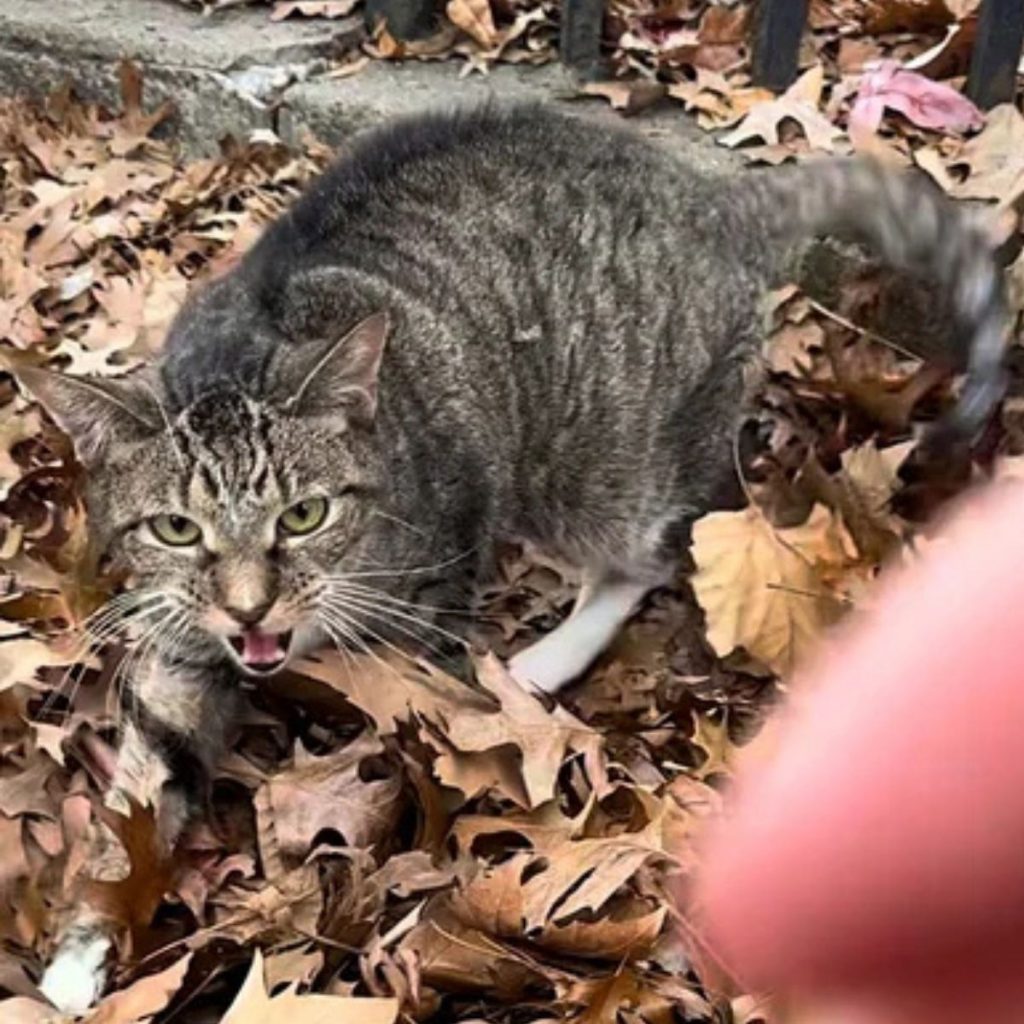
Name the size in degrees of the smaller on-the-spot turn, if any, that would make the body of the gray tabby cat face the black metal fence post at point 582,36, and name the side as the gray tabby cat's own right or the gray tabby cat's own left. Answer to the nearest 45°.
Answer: approximately 135° to the gray tabby cat's own right

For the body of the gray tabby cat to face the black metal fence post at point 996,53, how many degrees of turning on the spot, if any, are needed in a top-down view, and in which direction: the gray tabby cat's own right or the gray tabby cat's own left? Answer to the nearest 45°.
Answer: approximately 180°

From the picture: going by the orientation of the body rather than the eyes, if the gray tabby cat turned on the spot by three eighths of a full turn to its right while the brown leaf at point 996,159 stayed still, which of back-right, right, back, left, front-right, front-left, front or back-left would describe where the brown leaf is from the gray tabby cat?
front-right

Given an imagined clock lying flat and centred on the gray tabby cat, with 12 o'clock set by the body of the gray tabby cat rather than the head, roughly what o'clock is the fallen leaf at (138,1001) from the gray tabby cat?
The fallen leaf is roughly at 11 o'clock from the gray tabby cat.

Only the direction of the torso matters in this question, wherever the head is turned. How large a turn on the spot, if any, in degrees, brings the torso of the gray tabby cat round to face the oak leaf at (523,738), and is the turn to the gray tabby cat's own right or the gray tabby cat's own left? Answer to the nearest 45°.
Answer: approximately 45° to the gray tabby cat's own left

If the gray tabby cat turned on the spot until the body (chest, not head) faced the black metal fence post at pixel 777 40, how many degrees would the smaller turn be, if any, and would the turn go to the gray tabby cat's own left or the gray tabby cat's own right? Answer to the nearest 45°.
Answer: approximately 180°

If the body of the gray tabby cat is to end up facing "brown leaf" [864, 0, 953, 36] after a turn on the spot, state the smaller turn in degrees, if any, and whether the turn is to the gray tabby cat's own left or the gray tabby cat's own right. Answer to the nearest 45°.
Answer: approximately 180°

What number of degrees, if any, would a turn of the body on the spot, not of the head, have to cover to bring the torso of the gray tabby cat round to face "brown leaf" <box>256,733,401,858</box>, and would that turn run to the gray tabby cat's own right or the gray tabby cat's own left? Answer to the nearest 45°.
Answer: approximately 45° to the gray tabby cat's own left

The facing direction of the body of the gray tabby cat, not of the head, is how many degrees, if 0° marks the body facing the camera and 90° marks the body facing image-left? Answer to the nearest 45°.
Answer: approximately 45°

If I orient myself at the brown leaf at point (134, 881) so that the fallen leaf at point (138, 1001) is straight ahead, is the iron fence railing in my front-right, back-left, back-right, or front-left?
back-left

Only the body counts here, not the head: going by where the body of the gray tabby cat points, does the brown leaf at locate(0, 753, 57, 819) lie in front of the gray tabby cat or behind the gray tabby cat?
in front

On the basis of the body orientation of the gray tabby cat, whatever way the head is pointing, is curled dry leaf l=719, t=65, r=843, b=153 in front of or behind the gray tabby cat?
behind

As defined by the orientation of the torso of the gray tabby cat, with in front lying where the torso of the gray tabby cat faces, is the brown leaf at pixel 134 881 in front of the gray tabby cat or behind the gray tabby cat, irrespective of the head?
in front
